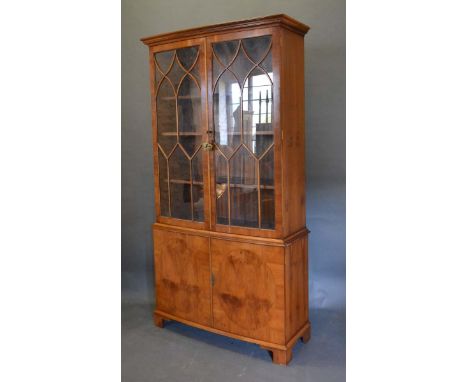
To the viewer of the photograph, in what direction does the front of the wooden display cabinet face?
facing the viewer and to the left of the viewer
